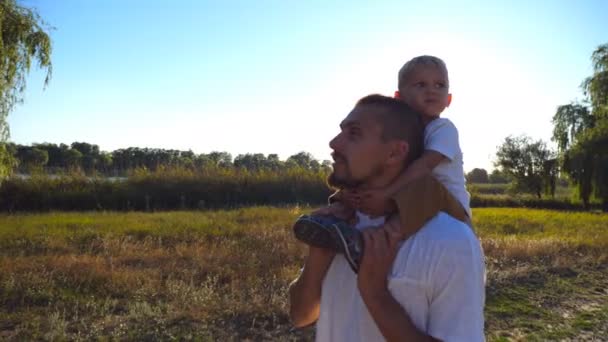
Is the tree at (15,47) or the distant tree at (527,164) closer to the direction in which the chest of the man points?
the tree

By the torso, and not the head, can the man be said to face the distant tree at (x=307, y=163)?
no

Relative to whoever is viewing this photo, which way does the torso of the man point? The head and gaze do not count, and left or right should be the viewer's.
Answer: facing the viewer and to the left of the viewer

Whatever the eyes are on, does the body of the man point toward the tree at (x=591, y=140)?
no

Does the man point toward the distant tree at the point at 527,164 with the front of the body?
no

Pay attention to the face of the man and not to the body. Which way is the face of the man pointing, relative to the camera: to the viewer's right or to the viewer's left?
to the viewer's left
